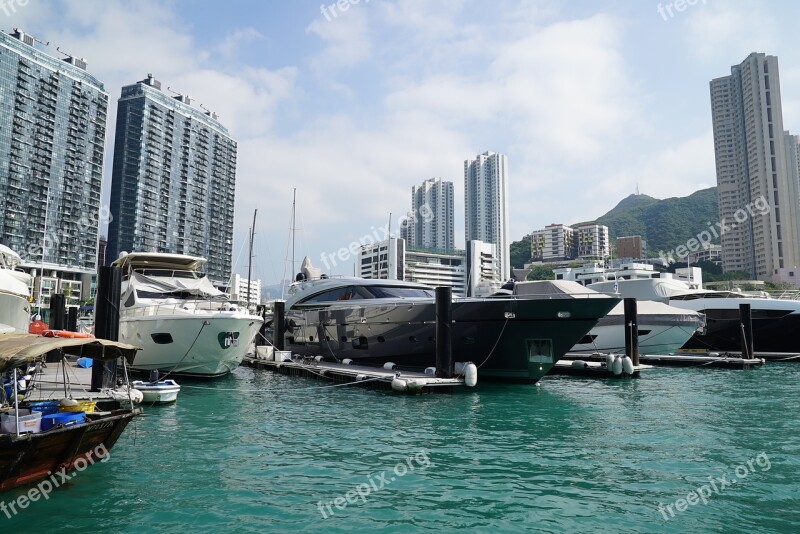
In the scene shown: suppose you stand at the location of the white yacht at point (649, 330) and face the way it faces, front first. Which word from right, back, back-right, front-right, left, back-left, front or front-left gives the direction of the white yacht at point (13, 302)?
back-right

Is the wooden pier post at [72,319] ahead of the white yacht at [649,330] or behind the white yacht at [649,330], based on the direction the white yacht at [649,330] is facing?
behind

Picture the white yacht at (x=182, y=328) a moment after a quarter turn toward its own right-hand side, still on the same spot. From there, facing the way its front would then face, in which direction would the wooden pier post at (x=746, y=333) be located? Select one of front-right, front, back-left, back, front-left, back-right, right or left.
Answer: back-left

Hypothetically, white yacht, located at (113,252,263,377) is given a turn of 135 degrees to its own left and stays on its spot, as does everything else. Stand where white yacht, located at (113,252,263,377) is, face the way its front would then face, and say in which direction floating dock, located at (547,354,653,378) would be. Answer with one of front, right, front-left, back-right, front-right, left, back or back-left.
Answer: right

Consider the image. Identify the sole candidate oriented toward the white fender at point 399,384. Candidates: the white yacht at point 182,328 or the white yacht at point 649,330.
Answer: the white yacht at point 182,328

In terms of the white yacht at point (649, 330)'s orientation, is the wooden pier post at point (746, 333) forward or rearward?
forward

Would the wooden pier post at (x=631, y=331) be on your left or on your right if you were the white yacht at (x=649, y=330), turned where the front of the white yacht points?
on your right

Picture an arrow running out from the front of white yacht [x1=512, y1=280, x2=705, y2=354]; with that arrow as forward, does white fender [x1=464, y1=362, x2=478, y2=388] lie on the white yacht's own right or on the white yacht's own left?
on the white yacht's own right

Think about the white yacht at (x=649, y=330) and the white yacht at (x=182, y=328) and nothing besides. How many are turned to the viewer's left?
0

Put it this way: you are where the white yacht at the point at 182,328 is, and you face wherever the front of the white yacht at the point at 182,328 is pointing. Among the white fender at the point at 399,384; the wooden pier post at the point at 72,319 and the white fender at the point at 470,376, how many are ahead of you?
2

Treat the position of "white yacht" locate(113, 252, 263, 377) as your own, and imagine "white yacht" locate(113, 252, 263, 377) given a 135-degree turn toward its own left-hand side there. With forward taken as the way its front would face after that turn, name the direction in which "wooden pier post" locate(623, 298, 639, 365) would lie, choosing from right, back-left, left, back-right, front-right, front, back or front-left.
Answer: right

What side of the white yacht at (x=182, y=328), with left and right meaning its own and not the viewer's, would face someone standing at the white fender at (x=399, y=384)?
front

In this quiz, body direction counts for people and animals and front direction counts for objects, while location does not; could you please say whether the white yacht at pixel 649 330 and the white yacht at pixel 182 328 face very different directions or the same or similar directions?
same or similar directions

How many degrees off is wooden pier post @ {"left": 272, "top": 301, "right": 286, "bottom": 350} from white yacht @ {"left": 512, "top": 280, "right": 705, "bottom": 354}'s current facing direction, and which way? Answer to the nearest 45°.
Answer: approximately 135° to its right

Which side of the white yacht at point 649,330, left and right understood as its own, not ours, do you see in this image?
right
